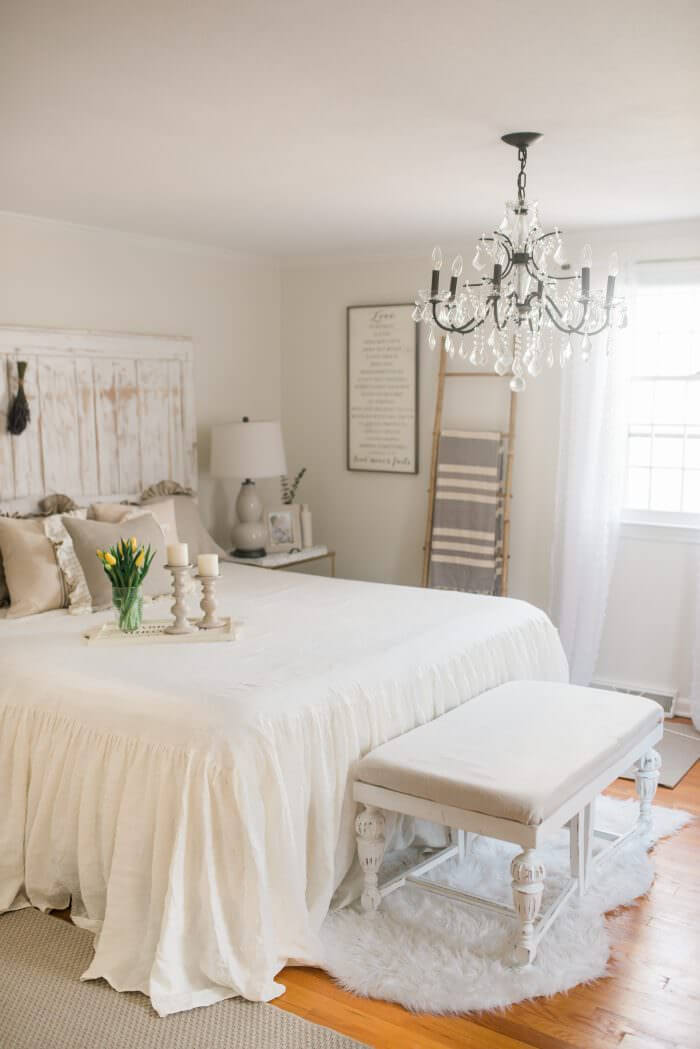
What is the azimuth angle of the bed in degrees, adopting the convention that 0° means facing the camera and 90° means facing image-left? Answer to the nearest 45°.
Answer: approximately 315°

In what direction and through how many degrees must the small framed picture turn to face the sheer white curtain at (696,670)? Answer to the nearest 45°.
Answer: approximately 45° to its left

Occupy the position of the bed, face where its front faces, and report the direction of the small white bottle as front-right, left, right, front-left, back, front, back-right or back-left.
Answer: back-left

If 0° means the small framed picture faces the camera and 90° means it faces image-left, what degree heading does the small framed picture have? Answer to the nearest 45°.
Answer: approximately 0°

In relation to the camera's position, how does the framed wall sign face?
facing the viewer and to the left of the viewer

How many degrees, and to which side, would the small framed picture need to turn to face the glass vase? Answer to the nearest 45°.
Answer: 0° — it already faces it

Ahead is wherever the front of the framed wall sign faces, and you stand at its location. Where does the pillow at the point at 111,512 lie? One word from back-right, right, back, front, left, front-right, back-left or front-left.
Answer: front

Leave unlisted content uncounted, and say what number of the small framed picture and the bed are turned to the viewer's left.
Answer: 0

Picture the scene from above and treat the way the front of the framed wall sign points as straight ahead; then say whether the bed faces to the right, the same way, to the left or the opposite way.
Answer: to the left

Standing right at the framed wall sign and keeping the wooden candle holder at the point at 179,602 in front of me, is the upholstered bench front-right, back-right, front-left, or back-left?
front-left

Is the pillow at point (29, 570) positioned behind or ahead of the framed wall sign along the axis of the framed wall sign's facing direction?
ahead

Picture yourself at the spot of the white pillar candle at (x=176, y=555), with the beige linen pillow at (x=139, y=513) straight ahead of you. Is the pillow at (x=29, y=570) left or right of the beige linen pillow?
left

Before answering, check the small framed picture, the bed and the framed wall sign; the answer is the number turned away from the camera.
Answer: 0

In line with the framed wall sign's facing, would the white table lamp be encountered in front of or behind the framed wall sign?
in front
